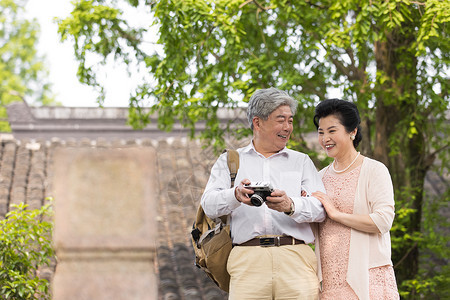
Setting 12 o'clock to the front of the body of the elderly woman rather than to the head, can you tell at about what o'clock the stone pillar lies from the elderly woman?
The stone pillar is roughly at 3 o'clock from the elderly woman.

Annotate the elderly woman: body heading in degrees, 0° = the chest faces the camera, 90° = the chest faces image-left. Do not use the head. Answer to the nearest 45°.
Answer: approximately 45°

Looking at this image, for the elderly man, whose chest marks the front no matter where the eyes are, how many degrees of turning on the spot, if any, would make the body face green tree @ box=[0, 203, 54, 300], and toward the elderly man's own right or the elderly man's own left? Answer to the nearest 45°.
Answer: approximately 135° to the elderly man's own right

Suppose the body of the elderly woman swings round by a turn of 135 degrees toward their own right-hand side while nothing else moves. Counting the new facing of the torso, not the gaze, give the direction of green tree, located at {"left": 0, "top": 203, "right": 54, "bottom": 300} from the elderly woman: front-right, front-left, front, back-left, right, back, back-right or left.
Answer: front-left

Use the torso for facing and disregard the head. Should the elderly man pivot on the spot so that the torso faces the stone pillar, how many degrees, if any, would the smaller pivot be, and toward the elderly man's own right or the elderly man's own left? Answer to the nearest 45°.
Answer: approximately 135° to the elderly man's own right

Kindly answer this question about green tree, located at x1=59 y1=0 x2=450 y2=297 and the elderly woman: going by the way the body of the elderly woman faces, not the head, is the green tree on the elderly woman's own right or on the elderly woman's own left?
on the elderly woman's own right

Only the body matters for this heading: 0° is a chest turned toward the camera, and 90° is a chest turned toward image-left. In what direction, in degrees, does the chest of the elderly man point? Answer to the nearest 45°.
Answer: approximately 0°
